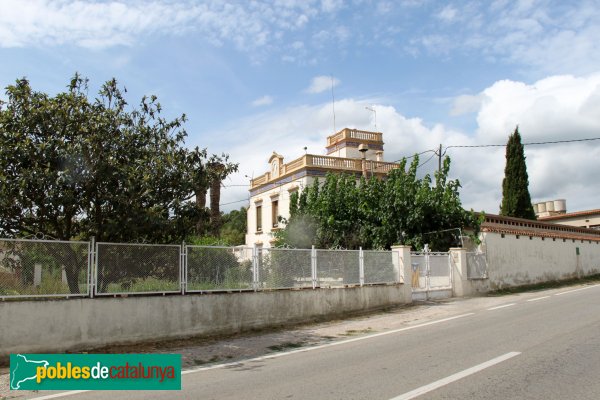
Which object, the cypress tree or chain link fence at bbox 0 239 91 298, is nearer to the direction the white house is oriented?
the chain link fence

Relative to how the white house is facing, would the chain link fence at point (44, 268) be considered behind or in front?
in front

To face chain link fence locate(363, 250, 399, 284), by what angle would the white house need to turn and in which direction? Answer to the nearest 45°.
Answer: approximately 45° to its left

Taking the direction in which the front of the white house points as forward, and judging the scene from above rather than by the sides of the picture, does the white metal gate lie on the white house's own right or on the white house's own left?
on the white house's own left

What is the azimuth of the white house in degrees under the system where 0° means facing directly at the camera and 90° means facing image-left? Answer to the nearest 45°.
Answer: approximately 45°

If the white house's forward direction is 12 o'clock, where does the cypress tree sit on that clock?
The cypress tree is roughly at 7 o'clock from the white house.

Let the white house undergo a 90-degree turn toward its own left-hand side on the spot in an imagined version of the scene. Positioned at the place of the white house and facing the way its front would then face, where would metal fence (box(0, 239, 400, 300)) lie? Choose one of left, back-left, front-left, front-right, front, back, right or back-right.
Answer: front-right

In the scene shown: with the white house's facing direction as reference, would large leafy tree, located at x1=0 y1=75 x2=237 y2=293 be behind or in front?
in front

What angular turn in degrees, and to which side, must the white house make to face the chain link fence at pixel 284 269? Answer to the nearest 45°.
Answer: approximately 45° to its left

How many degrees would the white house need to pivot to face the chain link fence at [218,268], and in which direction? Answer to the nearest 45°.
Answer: approximately 45° to its left
